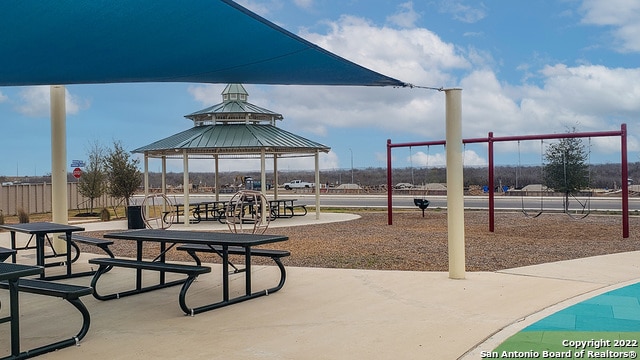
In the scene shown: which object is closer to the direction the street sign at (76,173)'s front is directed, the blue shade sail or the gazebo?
the blue shade sail

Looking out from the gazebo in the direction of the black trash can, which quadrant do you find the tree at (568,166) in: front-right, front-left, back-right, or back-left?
back-left

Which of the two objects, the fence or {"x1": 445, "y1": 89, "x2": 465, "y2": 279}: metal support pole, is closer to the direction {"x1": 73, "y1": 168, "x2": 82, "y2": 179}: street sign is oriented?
the metal support pole

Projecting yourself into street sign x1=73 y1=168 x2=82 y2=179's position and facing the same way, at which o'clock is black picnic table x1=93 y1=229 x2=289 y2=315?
The black picnic table is roughly at 12 o'clock from the street sign.

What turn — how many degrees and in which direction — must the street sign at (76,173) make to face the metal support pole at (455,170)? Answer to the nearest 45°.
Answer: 0° — it already faces it

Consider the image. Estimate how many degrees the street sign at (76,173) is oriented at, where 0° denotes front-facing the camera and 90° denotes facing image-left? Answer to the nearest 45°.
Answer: approximately 0°
